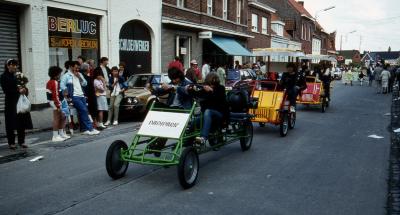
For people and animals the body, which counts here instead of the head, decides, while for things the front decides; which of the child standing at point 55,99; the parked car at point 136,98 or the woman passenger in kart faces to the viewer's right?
the child standing

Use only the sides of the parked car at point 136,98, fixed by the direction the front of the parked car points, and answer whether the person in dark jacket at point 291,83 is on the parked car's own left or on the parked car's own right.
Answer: on the parked car's own left

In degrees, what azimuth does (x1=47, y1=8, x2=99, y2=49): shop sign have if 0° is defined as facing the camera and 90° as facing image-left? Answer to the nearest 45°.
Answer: approximately 315°

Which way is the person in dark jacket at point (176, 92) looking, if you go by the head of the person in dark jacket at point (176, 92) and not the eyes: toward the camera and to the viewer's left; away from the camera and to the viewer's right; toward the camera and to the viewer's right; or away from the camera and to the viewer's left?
toward the camera and to the viewer's left

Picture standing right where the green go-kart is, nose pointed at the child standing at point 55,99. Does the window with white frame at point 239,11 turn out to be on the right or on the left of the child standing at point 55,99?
right

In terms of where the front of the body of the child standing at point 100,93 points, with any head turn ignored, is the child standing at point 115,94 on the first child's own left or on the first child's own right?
on the first child's own left

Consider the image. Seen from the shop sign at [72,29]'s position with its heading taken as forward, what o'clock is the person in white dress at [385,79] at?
The person in white dress is roughly at 10 o'clock from the shop sign.

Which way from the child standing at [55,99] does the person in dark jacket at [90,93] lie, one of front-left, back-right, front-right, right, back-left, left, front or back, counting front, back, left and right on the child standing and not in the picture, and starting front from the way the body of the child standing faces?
front-left

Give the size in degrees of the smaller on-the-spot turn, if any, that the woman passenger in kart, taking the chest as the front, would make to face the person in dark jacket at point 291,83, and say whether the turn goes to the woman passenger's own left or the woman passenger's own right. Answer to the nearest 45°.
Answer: approximately 180°

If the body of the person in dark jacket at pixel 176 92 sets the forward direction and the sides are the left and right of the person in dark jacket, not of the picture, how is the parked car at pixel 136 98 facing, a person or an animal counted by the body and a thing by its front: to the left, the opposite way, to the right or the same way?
the same way

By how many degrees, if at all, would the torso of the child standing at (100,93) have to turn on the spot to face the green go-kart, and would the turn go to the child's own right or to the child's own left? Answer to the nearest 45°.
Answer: approximately 45° to the child's own right

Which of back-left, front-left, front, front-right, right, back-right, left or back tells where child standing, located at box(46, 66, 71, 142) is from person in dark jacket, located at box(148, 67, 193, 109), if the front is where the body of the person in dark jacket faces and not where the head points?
right

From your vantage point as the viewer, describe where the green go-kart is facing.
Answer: facing the viewer and to the left of the viewer

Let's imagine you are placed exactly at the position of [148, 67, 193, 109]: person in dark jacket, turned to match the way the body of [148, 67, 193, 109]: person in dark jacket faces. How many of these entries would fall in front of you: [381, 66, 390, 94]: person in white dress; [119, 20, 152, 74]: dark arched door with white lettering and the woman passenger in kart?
0

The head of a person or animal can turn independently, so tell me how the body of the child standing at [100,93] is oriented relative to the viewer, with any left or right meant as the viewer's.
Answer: facing the viewer and to the right of the viewer

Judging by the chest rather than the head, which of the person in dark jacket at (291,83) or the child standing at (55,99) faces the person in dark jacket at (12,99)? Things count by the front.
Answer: the person in dark jacket at (291,83)

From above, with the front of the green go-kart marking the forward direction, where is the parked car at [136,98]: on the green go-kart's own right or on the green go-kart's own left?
on the green go-kart's own right

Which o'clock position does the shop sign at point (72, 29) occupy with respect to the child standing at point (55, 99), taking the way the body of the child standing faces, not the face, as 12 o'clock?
The shop sign is roughly at 9 o'clock from the child standing.

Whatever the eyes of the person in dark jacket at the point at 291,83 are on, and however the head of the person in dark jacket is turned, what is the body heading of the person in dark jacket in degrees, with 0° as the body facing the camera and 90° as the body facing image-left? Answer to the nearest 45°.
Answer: approximately 45°
